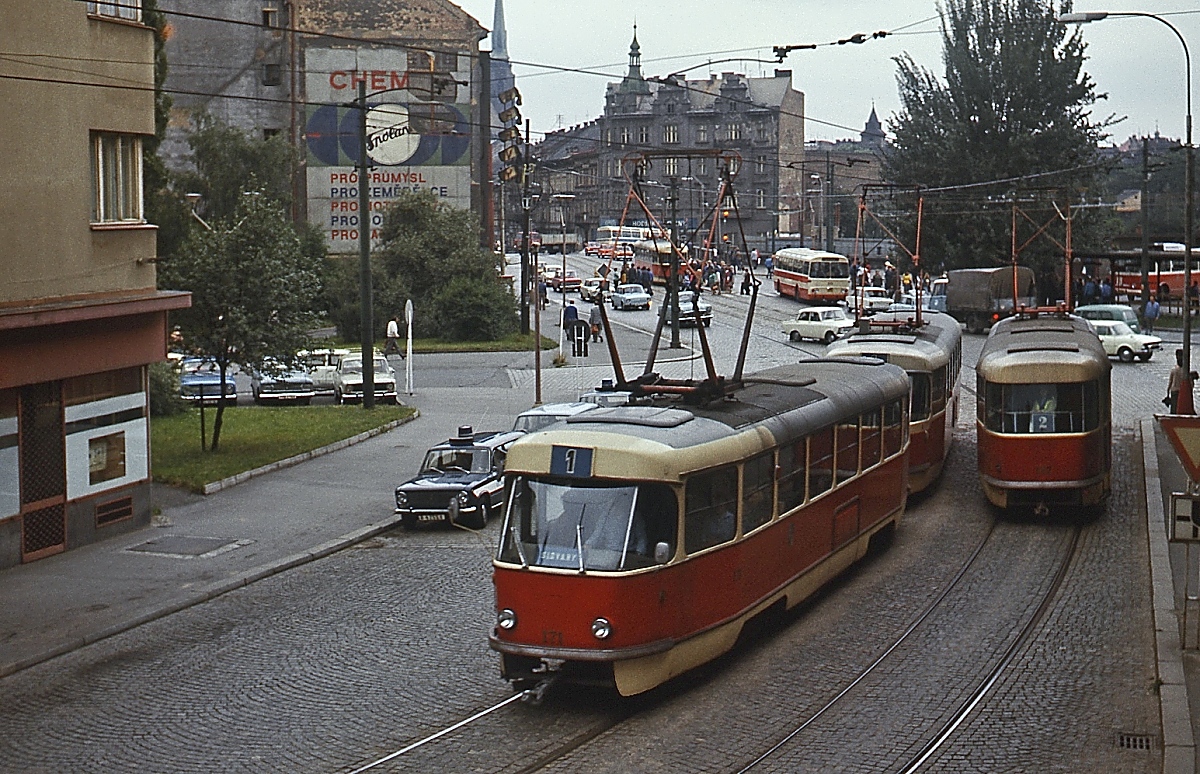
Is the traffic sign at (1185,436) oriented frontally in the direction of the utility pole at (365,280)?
no

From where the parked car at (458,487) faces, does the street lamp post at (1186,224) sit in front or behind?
behind

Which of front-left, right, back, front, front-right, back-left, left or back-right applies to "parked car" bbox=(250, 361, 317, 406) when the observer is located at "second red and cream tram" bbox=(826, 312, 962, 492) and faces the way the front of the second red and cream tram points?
right

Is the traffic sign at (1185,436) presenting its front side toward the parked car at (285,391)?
no

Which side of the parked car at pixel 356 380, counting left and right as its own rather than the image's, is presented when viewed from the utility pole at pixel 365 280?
front

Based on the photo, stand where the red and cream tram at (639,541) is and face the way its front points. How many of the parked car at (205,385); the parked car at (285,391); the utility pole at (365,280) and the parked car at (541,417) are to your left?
0

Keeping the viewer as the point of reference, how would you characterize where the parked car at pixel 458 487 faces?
facing the viewer and to the left of the viewer

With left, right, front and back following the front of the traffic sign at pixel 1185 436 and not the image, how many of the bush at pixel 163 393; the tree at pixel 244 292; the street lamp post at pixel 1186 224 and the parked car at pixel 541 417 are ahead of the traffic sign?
0

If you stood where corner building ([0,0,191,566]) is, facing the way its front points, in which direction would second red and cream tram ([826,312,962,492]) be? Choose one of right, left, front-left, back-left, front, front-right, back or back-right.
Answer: front-left

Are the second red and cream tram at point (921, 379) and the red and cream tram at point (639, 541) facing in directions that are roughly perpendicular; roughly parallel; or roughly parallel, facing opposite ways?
roughly parallel

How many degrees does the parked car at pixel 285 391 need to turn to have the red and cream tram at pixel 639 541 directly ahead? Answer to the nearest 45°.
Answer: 0° — it already faces it

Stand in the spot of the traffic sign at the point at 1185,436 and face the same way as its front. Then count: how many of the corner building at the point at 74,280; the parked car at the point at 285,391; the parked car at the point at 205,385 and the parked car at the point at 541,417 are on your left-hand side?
0

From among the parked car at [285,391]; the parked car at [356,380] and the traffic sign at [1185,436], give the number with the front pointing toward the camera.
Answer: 3

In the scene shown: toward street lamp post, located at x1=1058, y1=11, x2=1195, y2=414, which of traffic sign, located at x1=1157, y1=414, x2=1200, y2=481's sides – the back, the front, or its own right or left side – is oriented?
back

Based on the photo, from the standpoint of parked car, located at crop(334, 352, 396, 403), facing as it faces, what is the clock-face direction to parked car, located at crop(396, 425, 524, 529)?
parked car, located at crop(396, 425, 524, 529) is roughly at 12 o'clock from parked car, located at crop(334, 352, 396, 403).

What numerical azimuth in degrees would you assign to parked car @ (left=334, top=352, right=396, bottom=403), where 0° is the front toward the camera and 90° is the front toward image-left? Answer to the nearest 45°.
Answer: approximately 0°
